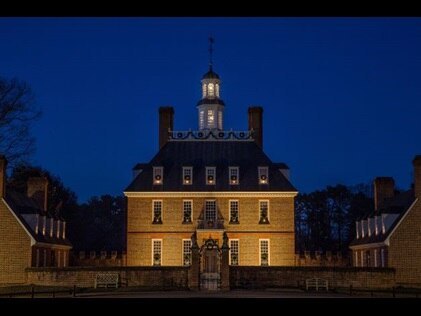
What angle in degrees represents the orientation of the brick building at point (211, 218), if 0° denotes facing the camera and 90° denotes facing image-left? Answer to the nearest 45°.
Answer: approximately 0°

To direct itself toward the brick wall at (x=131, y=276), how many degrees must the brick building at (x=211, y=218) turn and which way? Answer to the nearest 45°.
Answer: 0° — it already faces it

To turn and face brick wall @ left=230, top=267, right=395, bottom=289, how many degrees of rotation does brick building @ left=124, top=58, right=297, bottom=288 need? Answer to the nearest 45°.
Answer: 0° — it already faces it

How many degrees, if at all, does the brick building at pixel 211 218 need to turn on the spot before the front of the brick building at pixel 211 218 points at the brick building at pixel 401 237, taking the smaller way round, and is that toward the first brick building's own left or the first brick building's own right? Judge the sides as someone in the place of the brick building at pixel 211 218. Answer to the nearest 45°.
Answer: approximately 45° to the first brick building's own left
